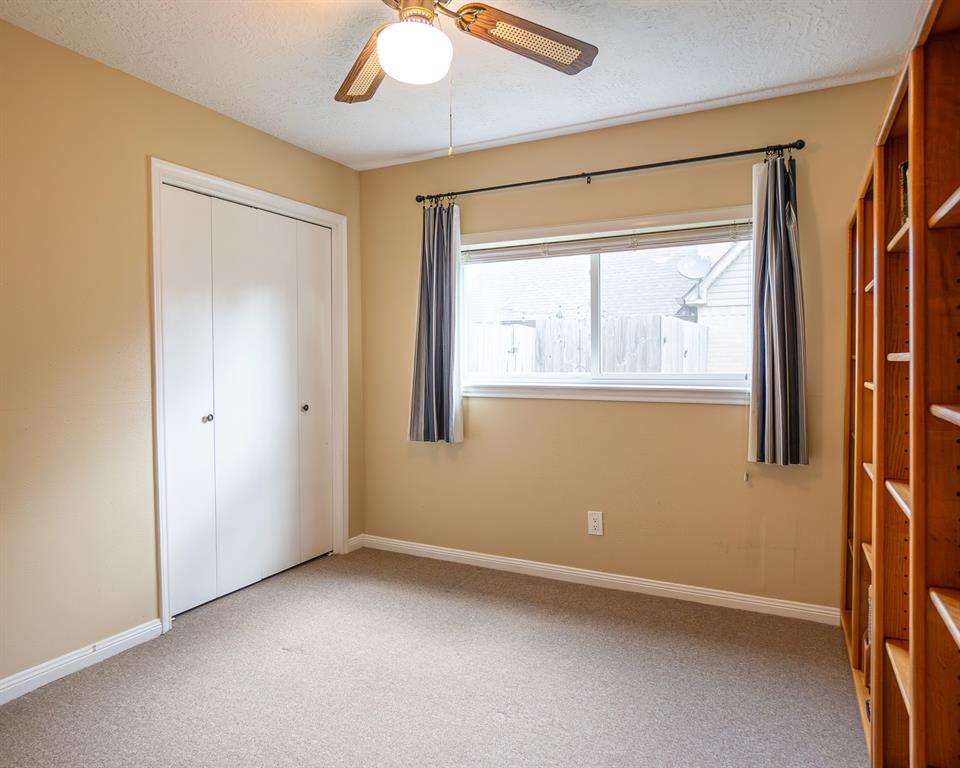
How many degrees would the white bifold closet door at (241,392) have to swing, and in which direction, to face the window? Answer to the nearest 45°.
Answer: approximately 45° to its left

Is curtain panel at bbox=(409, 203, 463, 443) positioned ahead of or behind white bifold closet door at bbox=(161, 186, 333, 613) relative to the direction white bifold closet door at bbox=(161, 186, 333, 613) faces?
ahead

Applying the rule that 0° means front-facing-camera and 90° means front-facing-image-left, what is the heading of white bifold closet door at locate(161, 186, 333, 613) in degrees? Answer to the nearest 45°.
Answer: approximately 315°

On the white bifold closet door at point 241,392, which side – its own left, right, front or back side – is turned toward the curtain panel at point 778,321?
front

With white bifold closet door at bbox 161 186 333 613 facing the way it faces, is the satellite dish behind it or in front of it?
in front

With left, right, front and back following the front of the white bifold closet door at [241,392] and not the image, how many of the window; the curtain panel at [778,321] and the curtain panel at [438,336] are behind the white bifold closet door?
0

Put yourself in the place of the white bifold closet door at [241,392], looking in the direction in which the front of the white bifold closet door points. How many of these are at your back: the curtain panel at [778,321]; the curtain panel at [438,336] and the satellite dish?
0

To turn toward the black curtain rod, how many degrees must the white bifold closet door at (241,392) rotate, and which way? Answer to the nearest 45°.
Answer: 0° — it already faces it
